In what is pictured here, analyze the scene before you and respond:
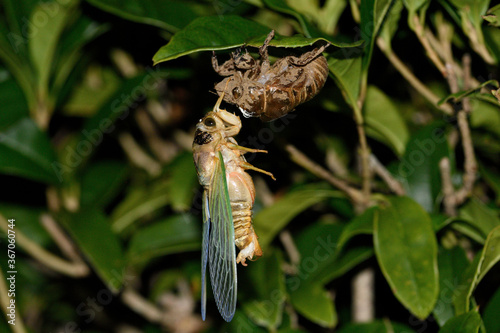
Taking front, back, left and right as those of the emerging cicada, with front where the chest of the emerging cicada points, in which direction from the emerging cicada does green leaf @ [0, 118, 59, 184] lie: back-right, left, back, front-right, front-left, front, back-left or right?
back-left

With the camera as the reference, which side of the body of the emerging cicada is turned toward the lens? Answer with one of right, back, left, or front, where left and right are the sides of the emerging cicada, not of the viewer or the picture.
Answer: right
